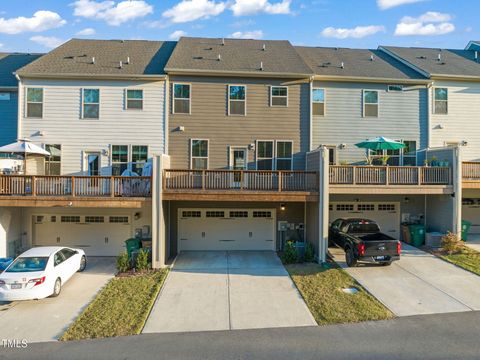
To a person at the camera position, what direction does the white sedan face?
facing away from the viewer and to the right of the viewer

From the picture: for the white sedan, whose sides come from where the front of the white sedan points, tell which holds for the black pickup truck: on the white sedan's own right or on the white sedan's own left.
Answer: on the white sedan's own right
